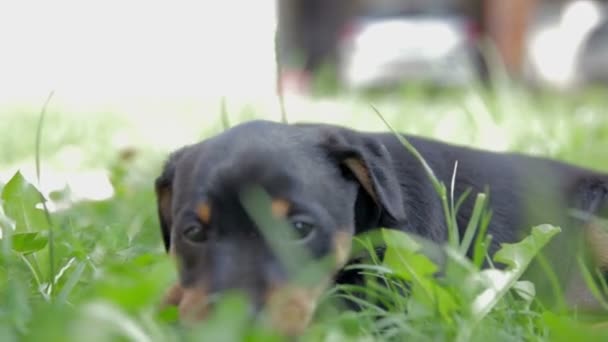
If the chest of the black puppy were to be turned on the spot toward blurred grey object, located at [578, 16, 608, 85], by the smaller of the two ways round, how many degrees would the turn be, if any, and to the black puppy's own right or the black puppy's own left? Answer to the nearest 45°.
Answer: approximately 135° to the black puppy's own right

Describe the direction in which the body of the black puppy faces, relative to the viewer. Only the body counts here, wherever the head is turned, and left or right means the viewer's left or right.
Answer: facing the viewer and to the left of the viewer

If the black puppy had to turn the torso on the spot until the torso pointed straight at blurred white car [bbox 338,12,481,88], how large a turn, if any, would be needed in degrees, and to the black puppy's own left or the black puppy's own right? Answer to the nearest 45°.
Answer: approximately 135° to the black puppy's own right
